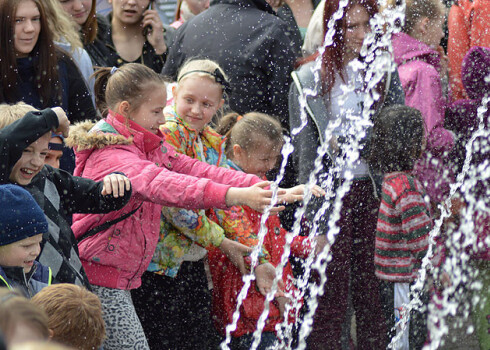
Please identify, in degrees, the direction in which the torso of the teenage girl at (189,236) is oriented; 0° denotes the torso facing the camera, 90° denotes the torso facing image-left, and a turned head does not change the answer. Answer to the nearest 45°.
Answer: approximately 315°

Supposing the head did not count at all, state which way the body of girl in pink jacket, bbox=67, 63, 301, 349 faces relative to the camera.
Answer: to the viewer's right

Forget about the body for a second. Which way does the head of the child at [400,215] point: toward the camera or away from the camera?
away from the camera

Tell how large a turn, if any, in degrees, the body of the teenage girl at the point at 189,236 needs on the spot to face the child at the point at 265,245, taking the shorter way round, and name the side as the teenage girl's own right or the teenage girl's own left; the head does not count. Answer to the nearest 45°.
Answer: approximately 90° to the teenage girl's own left

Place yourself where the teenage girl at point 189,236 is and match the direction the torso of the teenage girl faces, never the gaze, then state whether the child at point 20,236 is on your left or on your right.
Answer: on your right

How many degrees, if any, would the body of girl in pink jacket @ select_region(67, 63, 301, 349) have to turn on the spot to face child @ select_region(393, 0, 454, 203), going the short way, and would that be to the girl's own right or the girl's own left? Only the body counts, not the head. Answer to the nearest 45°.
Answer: approximately 45° to the girl's own left
